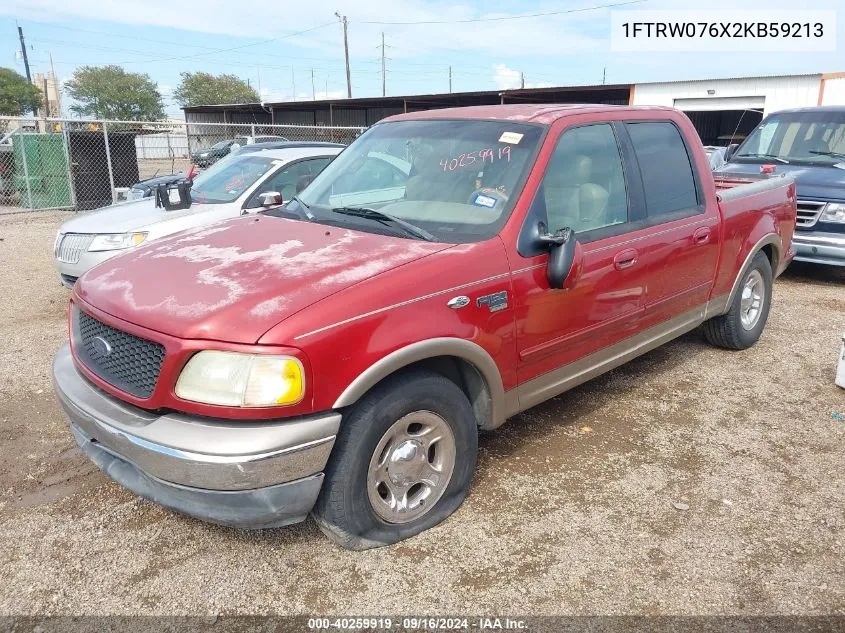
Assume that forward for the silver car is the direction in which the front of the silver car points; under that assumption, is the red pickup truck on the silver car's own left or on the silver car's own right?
on the silver car's own left

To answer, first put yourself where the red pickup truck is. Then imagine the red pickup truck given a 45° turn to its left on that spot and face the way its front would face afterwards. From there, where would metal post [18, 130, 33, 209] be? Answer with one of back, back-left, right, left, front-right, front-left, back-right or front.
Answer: back-right

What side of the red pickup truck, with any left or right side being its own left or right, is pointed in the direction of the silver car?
right

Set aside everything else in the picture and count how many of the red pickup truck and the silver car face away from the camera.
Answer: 0

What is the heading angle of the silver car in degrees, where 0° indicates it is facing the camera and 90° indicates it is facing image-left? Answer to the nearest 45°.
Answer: approximately 45°

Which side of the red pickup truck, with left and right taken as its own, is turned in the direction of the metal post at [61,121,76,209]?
right

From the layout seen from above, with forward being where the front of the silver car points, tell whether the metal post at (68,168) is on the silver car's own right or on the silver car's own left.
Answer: on the silver car's own right
